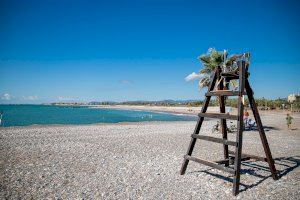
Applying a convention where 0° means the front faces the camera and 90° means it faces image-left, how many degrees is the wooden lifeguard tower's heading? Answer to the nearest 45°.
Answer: approximately 45°
